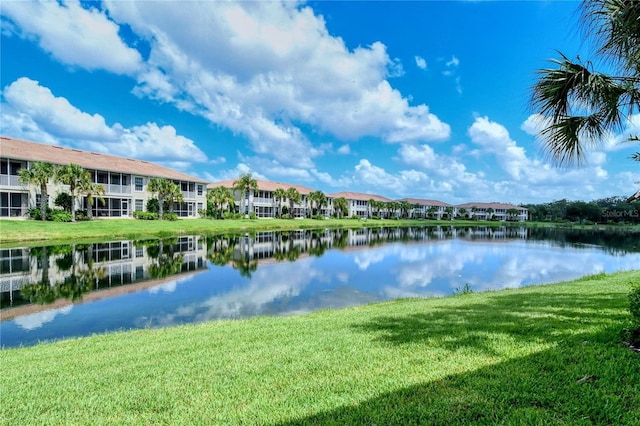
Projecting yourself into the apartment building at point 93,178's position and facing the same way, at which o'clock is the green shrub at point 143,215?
The green shrub is roughly at 11 o'clock from the apartment building.

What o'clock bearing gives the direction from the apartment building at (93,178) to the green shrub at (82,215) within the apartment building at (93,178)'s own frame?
The green shrub is roughly at 2 o'clock from the apartment building.

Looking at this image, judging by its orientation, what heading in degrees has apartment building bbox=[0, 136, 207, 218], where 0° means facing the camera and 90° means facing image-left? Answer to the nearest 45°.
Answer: approximately 315°
